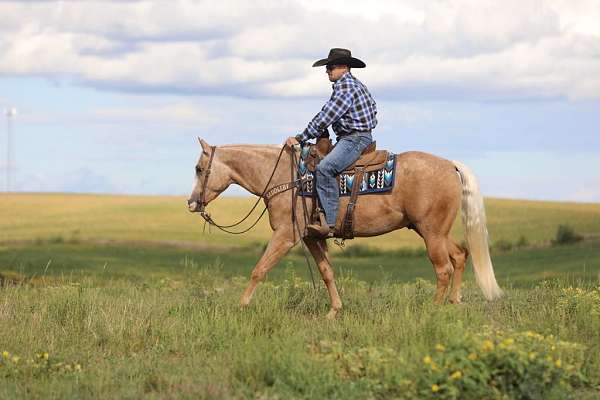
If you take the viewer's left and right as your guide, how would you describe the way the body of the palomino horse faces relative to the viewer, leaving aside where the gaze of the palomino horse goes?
facing to the left of the viewer

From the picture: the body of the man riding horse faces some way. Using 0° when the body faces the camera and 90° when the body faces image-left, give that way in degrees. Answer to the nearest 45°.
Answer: approximately 90°
